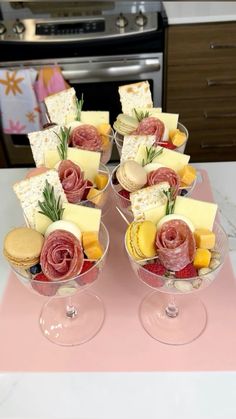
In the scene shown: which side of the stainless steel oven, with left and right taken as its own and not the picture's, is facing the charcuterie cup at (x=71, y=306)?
front

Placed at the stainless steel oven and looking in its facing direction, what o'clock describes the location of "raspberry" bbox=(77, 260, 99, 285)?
The raspberry is roughly at 12 o'clock from the stainless steel oven.

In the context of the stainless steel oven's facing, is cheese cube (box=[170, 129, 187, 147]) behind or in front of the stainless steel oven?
in front

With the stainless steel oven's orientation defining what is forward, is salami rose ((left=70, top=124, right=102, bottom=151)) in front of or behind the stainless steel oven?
in front

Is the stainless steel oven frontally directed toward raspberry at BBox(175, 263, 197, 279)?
yes

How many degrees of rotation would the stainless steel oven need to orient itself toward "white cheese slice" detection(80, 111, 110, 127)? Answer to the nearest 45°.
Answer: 0° — it already faces it

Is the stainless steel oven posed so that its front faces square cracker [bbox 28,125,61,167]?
yes

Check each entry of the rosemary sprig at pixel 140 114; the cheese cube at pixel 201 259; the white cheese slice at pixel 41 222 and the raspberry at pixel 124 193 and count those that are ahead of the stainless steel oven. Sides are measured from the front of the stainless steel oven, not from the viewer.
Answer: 4

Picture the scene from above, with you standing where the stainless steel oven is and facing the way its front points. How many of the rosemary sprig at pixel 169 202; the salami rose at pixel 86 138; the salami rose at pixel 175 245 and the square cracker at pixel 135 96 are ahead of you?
4

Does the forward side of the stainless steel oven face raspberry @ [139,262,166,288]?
yes

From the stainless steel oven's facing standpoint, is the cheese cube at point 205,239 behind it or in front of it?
in front

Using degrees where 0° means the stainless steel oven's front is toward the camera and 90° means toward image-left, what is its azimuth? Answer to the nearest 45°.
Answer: approximately 0°

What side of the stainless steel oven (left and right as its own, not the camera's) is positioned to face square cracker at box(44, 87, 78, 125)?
front

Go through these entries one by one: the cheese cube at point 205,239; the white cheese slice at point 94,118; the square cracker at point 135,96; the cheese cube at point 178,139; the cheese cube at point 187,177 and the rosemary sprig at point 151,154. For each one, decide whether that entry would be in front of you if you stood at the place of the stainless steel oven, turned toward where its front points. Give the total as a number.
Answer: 6

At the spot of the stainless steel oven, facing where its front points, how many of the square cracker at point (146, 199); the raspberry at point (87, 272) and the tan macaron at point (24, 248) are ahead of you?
3

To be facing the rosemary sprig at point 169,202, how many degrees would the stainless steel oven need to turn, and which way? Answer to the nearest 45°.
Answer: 0° — it already faces it
